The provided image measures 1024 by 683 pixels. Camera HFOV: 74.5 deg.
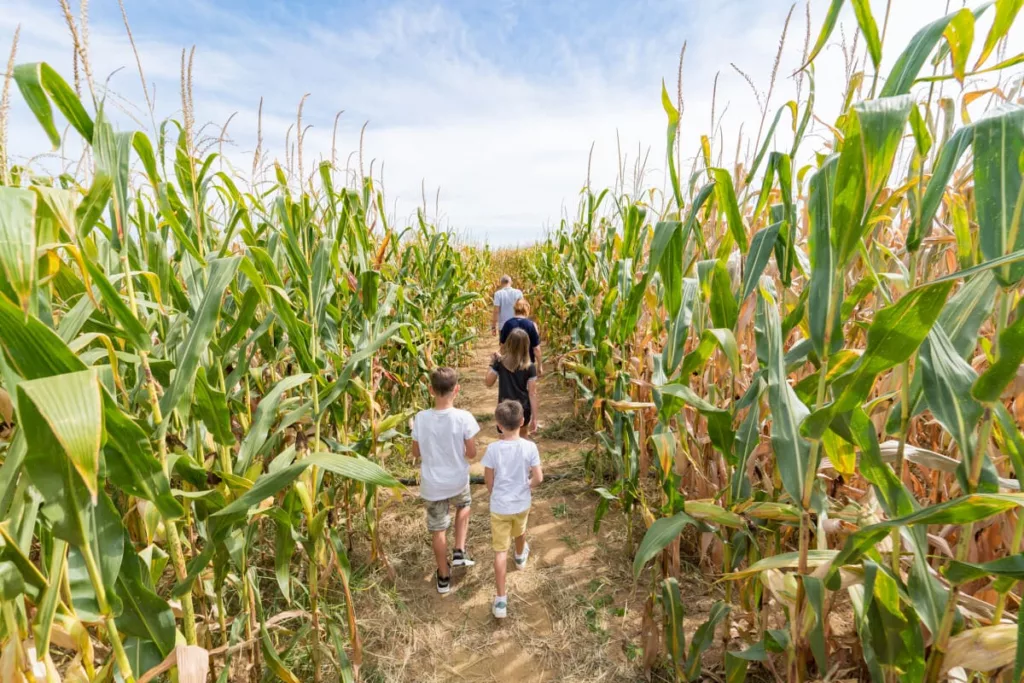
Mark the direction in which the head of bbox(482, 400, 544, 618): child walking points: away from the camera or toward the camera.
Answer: away from the camera

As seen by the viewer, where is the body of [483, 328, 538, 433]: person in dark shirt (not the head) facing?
away from the camera

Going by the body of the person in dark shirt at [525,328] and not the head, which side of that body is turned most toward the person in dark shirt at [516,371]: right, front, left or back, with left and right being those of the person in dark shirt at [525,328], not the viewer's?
back

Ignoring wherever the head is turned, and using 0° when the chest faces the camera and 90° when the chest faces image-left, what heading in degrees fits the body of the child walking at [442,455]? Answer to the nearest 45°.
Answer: approximately 180°

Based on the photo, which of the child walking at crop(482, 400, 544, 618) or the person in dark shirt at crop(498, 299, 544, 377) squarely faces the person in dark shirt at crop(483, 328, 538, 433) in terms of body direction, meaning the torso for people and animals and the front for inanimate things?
the child walking

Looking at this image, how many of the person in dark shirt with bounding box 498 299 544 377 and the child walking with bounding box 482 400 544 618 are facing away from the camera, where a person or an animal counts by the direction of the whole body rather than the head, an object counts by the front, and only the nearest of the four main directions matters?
2

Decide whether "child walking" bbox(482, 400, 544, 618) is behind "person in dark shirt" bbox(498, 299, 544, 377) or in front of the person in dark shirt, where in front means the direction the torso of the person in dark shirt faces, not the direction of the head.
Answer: behind

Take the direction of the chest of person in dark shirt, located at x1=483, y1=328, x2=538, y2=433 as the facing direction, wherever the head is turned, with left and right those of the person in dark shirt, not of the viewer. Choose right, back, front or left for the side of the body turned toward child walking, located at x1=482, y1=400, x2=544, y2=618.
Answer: back

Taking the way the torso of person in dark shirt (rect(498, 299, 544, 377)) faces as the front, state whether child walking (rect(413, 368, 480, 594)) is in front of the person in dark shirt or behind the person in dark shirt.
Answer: behind

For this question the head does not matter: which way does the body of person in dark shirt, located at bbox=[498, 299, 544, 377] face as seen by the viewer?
away from the camera

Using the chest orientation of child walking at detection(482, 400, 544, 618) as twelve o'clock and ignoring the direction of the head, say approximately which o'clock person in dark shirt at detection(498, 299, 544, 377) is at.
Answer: The person in dark shirt is roughly at 12 o'clock from the child walking.

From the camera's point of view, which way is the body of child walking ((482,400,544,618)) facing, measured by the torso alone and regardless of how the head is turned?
away from the camera

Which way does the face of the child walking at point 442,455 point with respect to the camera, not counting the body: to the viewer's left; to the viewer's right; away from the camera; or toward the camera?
away from the camera
